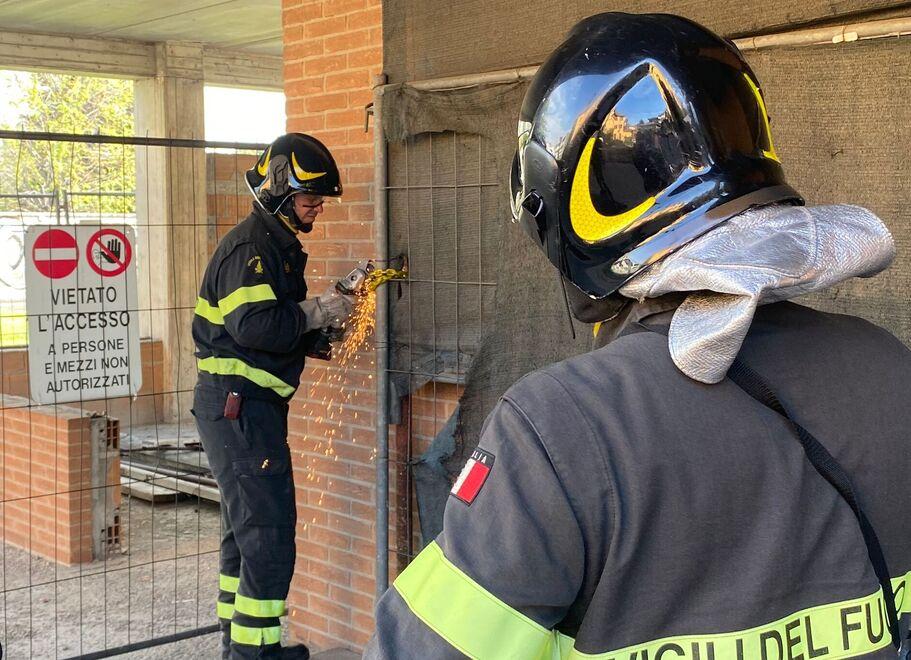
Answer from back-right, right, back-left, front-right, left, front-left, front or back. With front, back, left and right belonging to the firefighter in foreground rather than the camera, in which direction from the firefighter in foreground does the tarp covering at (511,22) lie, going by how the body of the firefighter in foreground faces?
front-right

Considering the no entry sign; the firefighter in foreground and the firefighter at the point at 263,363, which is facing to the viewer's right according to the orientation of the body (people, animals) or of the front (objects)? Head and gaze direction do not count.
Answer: the firefighter

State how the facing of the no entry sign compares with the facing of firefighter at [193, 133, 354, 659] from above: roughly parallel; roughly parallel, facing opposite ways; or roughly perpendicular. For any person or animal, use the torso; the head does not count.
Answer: roughly perpendicular

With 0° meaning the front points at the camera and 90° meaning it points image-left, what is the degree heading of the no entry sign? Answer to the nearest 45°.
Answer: approximately 0°

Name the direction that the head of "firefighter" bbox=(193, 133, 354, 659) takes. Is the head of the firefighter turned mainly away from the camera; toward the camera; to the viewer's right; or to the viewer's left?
to the viewer's right

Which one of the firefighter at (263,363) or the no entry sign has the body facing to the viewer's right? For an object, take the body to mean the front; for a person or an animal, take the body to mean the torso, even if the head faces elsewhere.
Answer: the firefighter

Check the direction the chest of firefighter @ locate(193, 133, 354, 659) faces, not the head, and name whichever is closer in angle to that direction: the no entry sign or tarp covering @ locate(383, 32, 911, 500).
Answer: the tarp covering

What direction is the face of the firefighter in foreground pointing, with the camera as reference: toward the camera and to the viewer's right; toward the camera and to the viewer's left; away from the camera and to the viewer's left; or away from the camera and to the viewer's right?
away from the camera and to the viewer's left

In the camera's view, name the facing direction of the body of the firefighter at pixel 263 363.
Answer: to the viewer's right

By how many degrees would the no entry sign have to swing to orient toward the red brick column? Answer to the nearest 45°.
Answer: approximately 45° to its left
